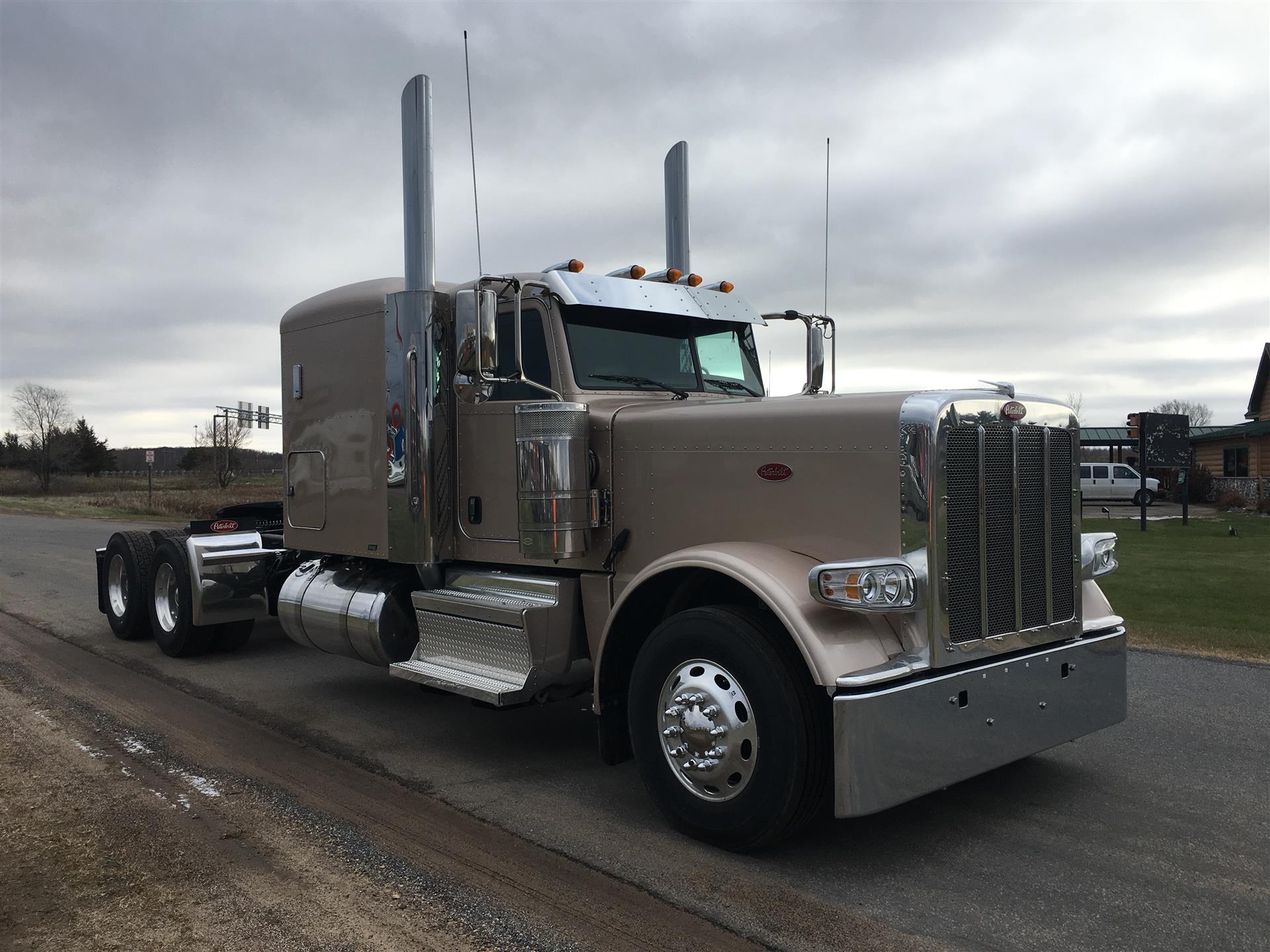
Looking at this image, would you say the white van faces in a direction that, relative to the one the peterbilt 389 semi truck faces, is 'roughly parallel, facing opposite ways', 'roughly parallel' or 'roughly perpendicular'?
roughly parallel

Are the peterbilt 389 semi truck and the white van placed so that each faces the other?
no

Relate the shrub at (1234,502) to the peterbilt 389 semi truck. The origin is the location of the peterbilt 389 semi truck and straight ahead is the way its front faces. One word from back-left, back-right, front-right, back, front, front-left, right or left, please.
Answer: left

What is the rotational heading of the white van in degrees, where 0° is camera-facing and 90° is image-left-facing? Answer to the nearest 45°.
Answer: approximately 270°

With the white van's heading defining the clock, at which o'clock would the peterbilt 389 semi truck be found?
The peterbilt 389 semi truck is roughly at 3 o'clock from the white van.

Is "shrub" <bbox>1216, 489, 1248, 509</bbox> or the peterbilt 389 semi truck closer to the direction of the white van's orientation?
the shrub

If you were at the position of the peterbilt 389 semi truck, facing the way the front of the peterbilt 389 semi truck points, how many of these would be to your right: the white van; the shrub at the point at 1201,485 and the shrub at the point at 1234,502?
0

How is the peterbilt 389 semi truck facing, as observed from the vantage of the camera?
facing the viewer and to the right of the viewer

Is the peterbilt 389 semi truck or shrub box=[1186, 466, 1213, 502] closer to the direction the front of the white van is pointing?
the shrub

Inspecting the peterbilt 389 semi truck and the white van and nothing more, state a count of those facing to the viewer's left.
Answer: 0

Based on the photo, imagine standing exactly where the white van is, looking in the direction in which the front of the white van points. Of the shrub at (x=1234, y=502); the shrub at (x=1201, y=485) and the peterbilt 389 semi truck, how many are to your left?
0

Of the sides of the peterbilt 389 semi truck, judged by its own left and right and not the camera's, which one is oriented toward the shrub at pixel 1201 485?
left
